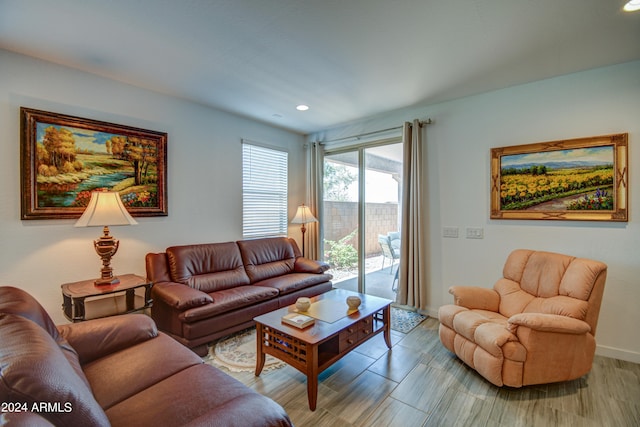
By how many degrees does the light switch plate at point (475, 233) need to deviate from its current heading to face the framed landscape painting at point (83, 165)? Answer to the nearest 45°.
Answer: approximately 45° to its right

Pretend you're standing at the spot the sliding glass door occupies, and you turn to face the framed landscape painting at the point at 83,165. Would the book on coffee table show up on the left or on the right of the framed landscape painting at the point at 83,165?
left

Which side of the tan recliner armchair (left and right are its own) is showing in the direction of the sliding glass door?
right

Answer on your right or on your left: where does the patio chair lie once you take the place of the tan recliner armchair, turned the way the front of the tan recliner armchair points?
on your right

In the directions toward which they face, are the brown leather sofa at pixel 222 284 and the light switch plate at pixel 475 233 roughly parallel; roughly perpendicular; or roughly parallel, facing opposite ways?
roughly perpendicular

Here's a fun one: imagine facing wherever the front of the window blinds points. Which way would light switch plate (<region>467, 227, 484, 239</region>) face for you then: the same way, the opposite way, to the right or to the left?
to the right

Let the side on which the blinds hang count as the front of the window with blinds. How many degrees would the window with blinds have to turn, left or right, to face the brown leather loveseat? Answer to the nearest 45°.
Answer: approximately 45° to its right

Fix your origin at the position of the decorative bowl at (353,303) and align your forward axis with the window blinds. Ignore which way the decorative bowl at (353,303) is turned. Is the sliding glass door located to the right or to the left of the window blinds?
right
